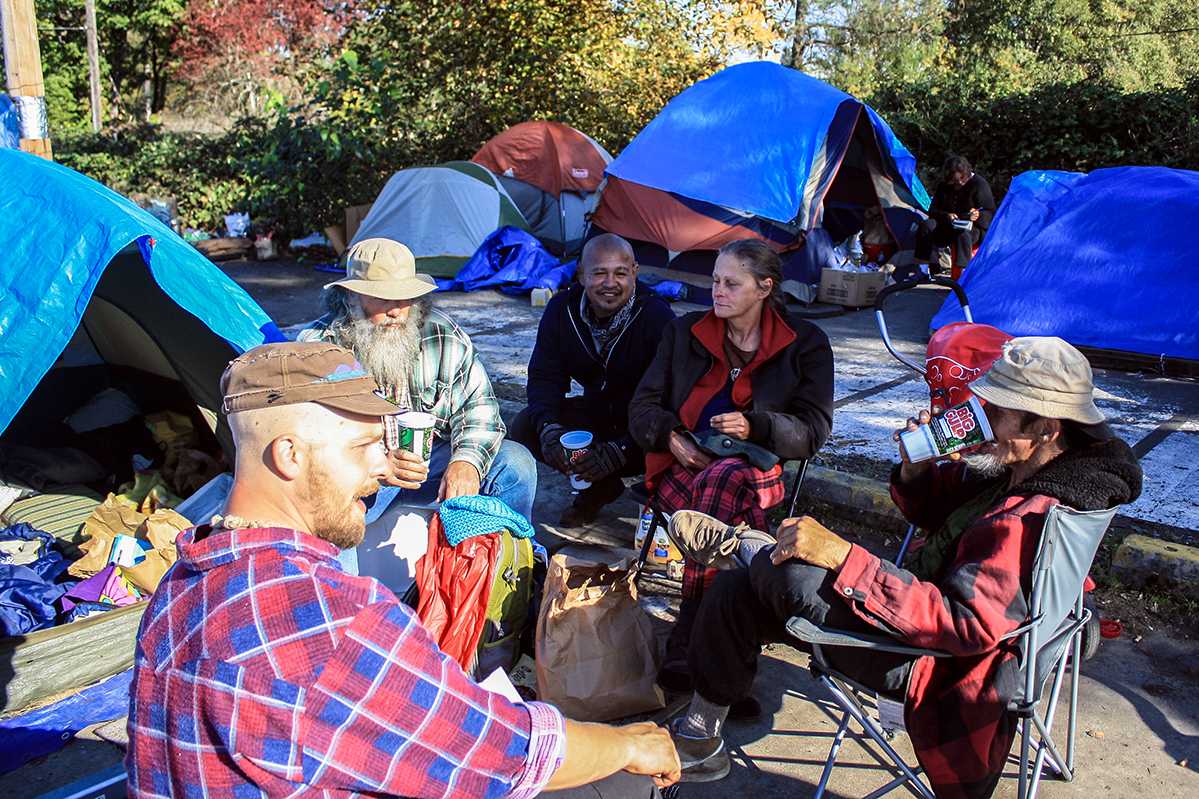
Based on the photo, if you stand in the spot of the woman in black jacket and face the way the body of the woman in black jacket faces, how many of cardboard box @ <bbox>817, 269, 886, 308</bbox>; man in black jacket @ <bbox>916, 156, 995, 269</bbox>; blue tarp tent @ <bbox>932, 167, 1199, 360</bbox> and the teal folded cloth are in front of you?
1

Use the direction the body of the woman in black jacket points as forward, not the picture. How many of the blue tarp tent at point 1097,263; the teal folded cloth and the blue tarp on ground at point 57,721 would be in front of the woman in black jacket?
2

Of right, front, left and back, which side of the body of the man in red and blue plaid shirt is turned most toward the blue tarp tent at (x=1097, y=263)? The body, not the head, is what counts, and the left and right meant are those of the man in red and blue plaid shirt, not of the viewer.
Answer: front

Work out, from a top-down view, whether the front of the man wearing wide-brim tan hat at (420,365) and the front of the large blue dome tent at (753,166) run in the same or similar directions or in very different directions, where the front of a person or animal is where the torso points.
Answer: same or similar directions

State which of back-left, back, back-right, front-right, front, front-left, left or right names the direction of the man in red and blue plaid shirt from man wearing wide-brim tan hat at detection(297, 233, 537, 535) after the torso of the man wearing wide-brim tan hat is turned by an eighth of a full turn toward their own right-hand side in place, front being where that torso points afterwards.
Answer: front-left

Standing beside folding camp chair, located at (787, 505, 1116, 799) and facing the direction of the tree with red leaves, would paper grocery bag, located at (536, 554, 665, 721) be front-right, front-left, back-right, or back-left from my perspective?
front-left

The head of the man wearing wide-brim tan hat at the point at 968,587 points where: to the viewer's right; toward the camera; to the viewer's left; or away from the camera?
to the viewer's left

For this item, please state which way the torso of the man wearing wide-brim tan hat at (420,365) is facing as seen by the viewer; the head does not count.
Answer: toward the camera

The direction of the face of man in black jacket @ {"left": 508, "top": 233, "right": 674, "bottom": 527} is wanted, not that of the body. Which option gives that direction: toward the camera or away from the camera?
toward the camera

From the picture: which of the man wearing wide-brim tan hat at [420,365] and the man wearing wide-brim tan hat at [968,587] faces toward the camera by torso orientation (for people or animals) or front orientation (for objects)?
the man wearing wide-brim tan hat at [420,365]

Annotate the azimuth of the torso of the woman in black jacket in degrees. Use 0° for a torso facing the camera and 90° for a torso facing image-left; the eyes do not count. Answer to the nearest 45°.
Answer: approximately 45°

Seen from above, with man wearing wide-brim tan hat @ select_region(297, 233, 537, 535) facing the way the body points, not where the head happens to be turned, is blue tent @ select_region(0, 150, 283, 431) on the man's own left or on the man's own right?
on the man's own right

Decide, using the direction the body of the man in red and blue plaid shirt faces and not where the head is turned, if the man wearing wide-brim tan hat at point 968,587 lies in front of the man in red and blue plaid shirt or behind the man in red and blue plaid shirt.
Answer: in front

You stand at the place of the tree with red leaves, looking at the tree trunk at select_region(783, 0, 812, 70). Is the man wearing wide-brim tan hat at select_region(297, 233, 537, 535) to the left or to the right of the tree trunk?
right

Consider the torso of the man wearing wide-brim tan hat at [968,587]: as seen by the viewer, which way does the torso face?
to the viewer's left
